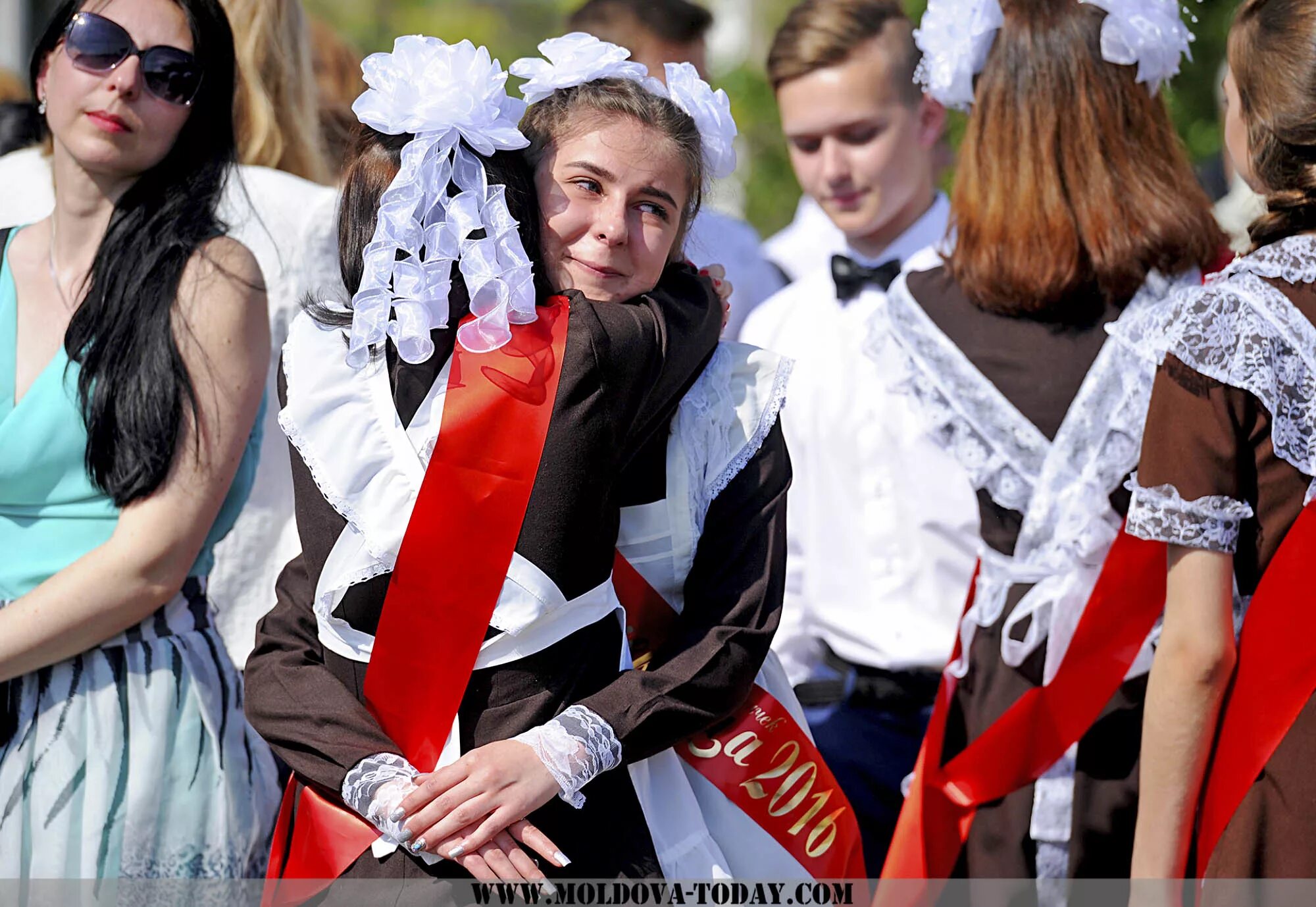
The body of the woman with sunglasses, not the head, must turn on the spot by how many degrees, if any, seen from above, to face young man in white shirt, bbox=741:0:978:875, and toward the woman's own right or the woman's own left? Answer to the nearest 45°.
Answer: approximately 135° to the woman's own left

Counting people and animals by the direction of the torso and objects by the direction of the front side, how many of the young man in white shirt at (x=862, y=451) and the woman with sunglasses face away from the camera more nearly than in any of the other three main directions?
0

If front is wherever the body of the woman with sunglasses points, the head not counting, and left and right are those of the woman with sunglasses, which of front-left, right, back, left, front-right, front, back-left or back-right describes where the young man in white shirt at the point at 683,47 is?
back

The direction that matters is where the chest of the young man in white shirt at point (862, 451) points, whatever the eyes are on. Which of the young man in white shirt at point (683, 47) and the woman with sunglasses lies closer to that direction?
the woman with sunglasses

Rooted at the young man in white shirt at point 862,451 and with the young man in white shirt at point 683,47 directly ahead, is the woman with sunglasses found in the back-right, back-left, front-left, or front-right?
back-left

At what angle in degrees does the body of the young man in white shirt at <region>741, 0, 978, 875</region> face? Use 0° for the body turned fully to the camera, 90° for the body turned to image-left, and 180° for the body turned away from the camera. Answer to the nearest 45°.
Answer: approximately 45°
